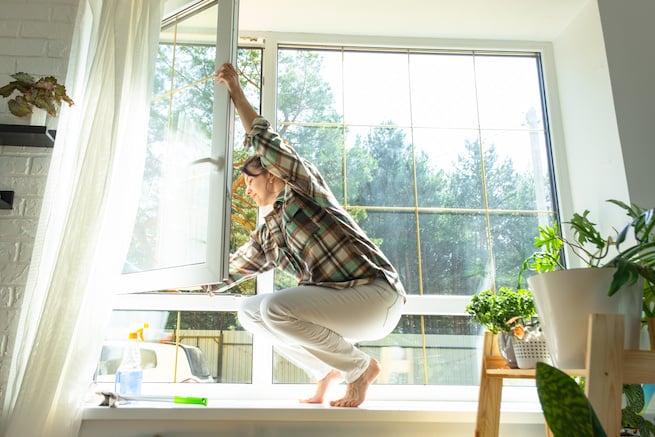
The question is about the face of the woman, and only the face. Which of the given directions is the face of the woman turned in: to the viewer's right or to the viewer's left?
to the viewer's left

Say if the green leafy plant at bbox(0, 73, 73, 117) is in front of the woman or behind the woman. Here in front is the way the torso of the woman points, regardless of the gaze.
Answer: in front

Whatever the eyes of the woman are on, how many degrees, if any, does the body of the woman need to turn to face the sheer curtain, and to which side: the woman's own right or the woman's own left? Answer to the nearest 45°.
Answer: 0° — they already face it

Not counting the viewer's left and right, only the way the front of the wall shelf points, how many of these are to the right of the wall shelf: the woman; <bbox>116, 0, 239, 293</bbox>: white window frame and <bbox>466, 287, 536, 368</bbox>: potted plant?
0

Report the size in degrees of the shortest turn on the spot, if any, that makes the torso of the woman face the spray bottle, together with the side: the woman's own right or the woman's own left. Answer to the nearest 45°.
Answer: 0° — they already face it

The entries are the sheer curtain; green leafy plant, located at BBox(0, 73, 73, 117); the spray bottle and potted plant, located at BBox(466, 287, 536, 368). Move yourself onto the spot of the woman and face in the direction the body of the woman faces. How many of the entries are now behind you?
1

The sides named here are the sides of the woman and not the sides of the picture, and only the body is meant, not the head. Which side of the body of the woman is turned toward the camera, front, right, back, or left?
left
